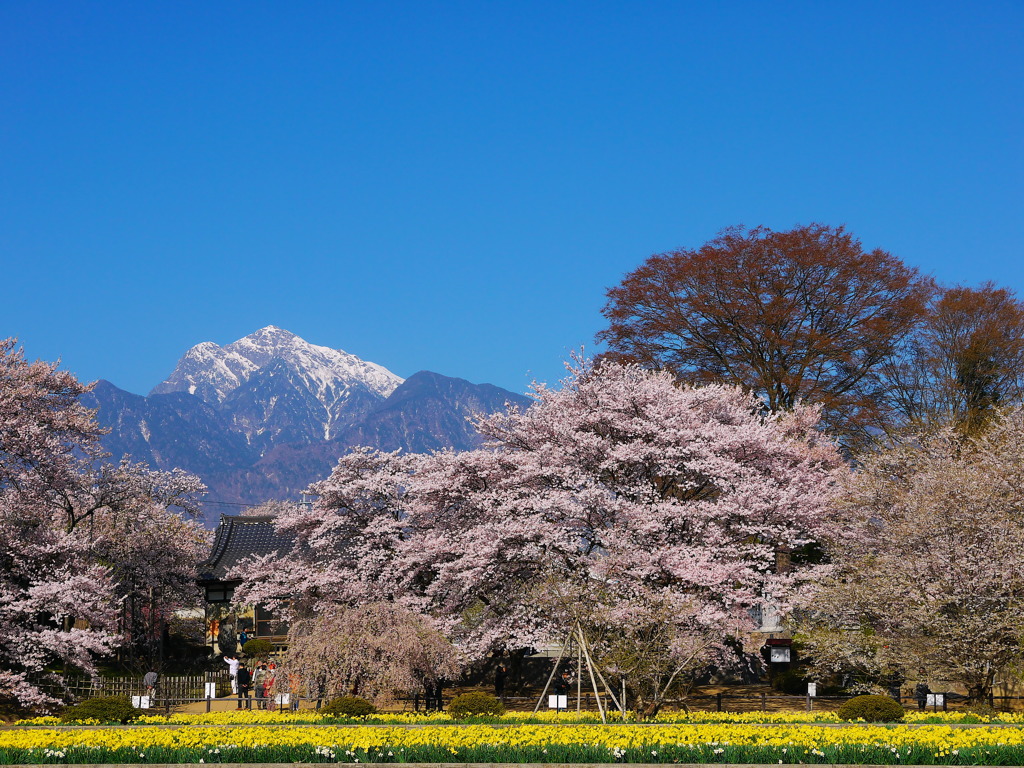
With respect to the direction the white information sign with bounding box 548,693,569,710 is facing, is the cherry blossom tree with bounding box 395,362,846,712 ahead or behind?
behind

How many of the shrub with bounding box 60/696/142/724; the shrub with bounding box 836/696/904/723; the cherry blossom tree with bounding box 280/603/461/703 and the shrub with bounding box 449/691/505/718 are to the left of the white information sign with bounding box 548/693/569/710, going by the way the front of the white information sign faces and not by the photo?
1

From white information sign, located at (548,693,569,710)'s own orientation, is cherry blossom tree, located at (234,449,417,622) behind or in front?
behind

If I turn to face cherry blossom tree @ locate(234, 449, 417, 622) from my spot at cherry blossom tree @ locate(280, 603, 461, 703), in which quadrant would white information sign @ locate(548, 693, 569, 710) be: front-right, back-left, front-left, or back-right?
back-right

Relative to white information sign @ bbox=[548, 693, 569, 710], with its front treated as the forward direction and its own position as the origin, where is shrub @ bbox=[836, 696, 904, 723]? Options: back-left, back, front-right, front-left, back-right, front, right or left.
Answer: left

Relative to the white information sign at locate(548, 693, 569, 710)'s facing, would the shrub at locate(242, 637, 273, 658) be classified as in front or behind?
behind

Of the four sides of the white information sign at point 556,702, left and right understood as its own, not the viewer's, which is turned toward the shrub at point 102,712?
right

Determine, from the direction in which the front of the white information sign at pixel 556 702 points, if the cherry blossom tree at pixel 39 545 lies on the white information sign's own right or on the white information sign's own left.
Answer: on the white information sign's own right

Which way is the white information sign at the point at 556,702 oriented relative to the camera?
toward the camera

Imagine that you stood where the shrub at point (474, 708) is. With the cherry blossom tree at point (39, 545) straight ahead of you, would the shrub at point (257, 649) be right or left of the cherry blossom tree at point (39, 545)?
right

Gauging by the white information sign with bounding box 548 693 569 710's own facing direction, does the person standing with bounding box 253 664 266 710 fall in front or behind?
behind
